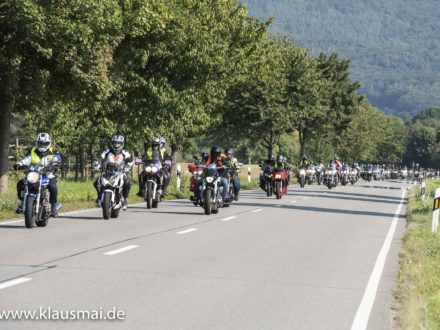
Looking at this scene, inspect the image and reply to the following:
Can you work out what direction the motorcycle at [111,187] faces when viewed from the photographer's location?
facing the viewer

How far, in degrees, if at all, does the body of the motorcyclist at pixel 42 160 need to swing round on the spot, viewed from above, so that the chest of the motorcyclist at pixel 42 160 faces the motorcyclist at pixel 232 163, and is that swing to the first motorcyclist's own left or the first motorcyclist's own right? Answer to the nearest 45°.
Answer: approximately 180°

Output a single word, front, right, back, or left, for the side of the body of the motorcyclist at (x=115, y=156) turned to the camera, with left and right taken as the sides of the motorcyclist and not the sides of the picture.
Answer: front

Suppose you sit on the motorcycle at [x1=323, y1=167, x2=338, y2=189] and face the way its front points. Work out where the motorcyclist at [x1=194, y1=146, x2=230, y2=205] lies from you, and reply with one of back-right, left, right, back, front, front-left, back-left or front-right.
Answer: front

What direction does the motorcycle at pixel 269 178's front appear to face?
toward the camera

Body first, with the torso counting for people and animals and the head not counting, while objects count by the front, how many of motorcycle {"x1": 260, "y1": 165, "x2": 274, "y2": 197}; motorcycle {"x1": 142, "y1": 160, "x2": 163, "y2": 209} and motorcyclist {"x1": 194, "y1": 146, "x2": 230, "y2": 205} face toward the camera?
3

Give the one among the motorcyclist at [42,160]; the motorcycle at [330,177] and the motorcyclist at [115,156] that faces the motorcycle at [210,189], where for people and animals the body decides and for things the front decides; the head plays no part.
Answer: the motorcycle at [330,177]

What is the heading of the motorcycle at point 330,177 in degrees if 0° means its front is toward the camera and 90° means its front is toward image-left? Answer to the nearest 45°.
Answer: approximately 0°

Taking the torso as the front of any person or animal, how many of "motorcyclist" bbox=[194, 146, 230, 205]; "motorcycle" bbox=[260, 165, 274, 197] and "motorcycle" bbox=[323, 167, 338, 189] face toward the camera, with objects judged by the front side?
3

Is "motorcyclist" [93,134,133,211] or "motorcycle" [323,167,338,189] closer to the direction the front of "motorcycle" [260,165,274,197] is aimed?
the motorcyclist

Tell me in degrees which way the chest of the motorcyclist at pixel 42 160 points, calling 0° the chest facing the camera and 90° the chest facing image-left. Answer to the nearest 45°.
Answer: approximately 45°

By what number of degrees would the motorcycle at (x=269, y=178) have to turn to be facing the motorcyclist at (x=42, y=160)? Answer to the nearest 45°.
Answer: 0° — it already faces them
